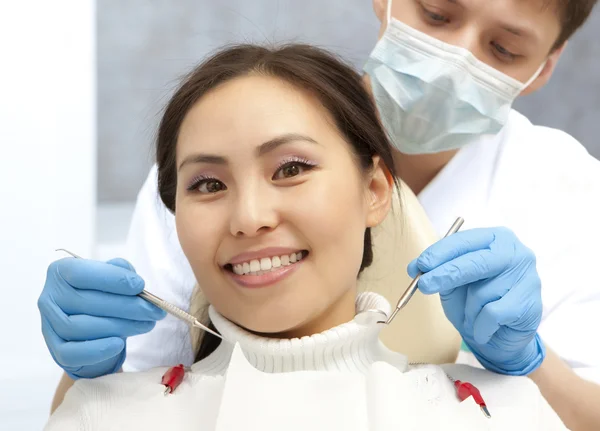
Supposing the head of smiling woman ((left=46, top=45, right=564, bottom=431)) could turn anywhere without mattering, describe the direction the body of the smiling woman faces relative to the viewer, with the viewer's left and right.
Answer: facing the viewer
